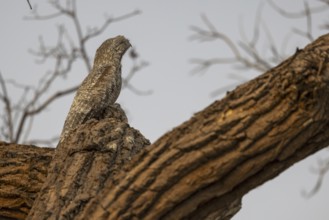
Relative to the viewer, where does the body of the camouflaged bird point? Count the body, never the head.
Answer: to the viewer's right

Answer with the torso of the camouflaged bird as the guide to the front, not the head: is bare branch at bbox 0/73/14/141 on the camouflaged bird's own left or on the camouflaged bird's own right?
on the camouflaged bird's own left
